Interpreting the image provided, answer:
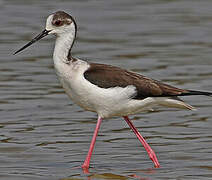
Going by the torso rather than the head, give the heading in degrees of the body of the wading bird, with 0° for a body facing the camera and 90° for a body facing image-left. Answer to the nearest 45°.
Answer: approximately 90°
